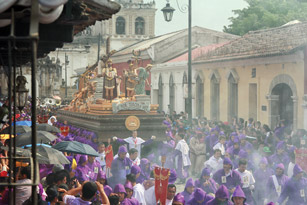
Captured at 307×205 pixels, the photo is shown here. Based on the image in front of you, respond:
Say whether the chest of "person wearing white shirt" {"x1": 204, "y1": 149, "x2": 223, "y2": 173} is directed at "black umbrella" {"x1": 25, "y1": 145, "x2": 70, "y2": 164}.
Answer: no

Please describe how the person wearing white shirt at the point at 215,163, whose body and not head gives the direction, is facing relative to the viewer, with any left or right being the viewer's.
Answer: facing the viewer and to the right of the viewer

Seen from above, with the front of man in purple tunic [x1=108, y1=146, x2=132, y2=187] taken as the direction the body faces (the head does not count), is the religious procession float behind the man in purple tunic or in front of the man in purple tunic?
behind

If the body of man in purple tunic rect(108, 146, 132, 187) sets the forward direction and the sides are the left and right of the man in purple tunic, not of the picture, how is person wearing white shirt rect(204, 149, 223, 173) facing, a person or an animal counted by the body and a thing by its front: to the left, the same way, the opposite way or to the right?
the same way

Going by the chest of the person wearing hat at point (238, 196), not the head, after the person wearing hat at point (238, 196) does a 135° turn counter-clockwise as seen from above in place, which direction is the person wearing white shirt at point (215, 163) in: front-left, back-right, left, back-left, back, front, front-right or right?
front-left

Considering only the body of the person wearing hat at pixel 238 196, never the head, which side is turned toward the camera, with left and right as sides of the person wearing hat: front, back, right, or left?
front

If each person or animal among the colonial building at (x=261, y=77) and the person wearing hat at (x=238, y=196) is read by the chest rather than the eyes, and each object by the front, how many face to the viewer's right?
0

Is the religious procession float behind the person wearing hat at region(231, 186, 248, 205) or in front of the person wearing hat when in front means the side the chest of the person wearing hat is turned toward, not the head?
behind

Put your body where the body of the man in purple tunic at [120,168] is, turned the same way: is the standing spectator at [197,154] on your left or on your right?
on your left

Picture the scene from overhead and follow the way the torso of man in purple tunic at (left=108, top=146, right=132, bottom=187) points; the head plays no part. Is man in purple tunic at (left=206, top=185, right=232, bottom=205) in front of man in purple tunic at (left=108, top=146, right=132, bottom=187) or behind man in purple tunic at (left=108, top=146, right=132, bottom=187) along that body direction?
in front

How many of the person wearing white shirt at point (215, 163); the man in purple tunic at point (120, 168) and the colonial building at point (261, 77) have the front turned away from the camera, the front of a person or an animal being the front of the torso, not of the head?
0

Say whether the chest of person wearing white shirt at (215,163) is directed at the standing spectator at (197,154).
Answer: no
